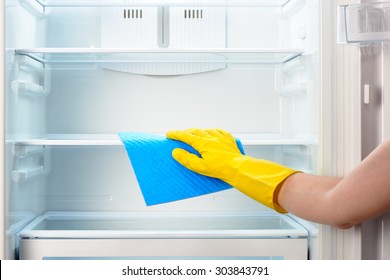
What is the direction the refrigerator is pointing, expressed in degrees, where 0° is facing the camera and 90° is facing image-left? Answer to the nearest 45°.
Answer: approximately 0°
